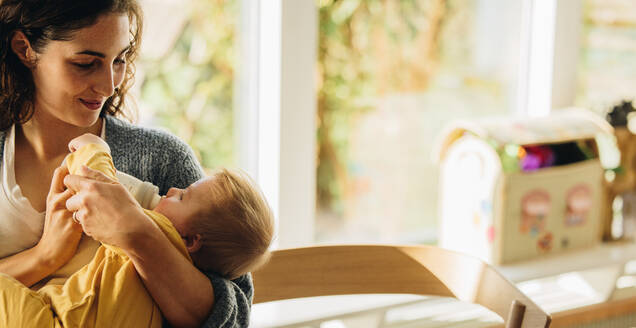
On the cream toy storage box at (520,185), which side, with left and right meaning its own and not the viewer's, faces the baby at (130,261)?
right

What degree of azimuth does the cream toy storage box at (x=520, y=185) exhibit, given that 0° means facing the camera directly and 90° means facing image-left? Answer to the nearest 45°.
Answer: approximately 315°

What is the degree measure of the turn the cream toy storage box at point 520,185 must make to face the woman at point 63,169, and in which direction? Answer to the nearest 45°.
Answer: approximately 90° to its right

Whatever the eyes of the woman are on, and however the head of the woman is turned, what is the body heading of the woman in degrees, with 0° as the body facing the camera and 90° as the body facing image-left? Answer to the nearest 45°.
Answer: approximately 0°

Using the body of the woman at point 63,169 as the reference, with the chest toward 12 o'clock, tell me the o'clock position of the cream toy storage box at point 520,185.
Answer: The cream toy storage box is roughly at 8 o'clock from the woman.
